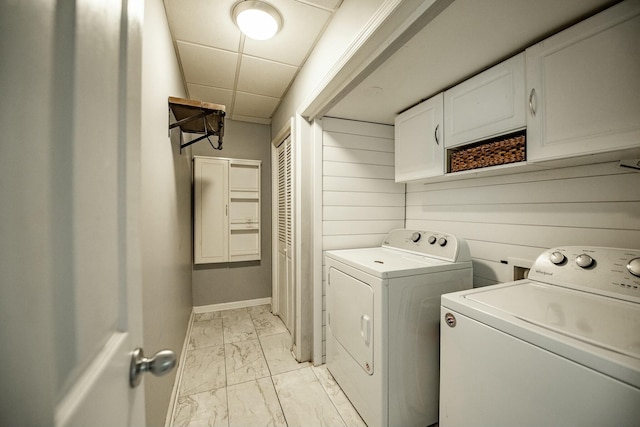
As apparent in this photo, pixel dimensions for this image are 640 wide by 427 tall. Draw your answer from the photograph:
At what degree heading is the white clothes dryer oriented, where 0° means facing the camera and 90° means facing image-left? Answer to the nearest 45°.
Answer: approximately 45°

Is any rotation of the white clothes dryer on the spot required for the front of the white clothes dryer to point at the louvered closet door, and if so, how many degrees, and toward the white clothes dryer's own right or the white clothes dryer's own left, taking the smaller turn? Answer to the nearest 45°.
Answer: approximately 90° to the white clothes dryer's own right

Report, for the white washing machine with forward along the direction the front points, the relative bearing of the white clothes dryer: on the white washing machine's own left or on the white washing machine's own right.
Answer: on the white washing machine's own right

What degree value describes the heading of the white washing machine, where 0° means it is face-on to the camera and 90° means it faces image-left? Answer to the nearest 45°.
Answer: approximately 45°
